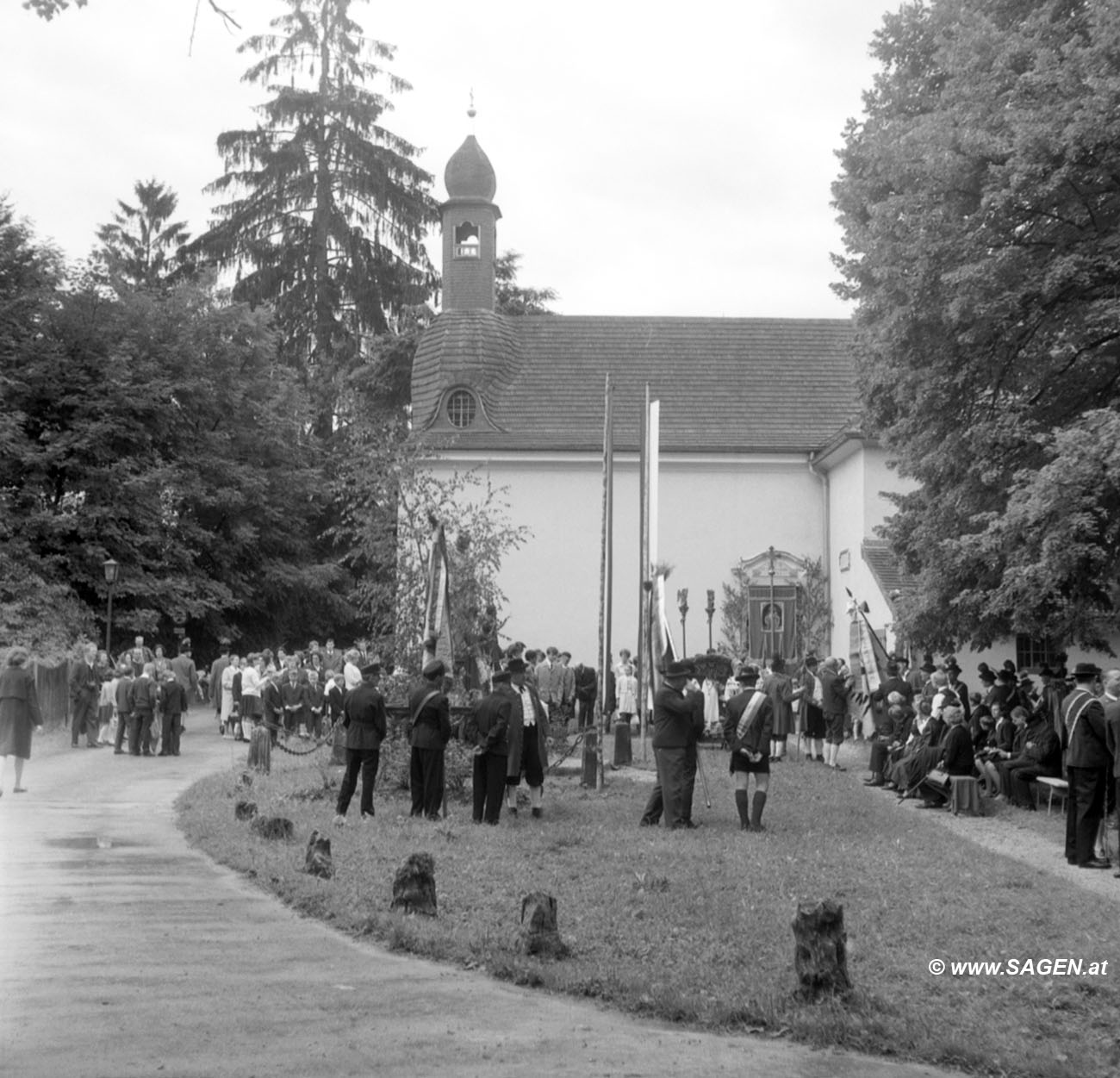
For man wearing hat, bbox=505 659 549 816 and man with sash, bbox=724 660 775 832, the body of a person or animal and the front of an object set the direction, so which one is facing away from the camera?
the man with sash

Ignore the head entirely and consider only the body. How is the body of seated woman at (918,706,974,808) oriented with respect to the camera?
to the viewer's left

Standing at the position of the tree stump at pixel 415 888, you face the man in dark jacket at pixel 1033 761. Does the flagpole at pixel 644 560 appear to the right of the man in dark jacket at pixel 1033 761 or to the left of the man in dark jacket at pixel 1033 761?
left

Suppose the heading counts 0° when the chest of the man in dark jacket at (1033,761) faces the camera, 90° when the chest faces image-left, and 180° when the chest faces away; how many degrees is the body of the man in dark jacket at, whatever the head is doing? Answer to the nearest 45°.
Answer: approximately 90°

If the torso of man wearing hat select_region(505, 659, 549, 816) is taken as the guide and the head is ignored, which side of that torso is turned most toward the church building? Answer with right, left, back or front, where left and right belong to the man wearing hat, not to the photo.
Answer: back

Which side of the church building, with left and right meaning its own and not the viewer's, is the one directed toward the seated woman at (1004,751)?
left

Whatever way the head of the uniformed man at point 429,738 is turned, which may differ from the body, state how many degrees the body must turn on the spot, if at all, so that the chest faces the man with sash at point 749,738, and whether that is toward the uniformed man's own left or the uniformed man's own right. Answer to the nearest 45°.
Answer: approximately 45° to the uniformed man's own right

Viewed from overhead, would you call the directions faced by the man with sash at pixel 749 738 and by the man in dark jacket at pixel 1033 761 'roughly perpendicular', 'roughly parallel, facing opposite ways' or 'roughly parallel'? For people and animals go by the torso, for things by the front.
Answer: roughly perpendicular

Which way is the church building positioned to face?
to the viewer's left
